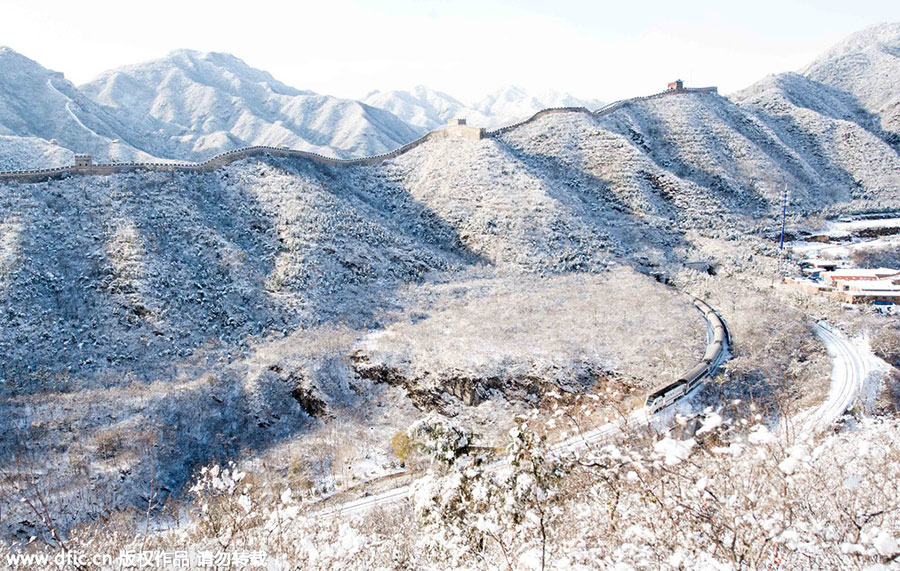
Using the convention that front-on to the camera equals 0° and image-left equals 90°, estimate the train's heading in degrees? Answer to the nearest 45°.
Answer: approximately 45°
